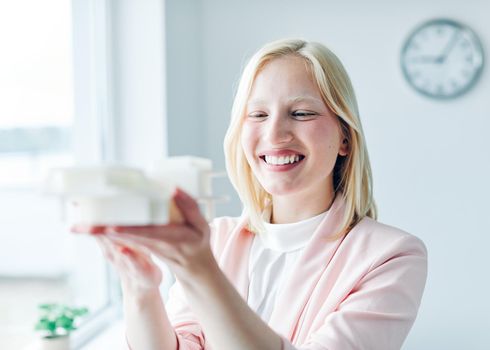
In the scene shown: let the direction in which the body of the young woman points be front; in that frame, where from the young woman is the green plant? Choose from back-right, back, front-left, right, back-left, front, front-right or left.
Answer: right

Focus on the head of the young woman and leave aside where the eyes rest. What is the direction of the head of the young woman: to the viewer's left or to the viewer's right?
to the viewer's left

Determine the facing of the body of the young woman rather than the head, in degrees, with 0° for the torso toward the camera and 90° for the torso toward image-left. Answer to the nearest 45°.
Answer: approximately 45°

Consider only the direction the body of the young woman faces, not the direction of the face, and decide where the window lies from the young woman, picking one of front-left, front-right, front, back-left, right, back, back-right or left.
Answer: right
